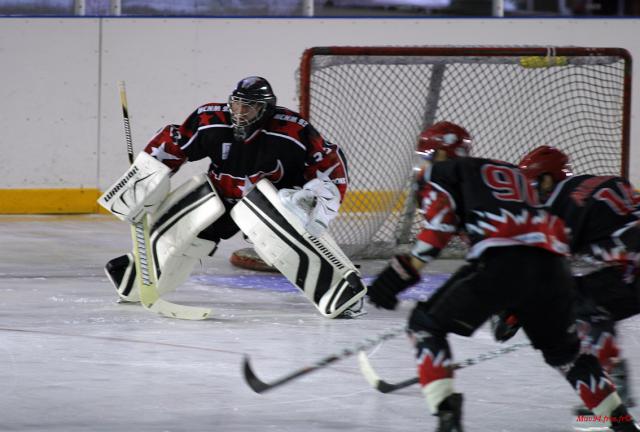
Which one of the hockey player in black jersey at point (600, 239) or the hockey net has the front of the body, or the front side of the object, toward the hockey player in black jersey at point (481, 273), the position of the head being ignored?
the hockey net

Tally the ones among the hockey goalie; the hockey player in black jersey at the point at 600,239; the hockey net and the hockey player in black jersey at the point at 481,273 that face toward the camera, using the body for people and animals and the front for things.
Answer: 2

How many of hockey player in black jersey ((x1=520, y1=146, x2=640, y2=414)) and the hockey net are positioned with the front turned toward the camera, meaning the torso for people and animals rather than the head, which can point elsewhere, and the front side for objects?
1

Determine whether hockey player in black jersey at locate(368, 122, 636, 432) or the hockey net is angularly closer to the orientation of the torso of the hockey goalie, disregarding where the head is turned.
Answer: the hockey player in black jersey

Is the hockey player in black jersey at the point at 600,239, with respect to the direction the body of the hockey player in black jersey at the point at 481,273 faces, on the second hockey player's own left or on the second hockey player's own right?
on the second hockey player's own right

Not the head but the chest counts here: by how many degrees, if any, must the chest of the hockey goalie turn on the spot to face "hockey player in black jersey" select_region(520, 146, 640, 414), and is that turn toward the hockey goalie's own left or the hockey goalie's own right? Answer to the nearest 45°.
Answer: approximately 45° to the hockey goalie's own left

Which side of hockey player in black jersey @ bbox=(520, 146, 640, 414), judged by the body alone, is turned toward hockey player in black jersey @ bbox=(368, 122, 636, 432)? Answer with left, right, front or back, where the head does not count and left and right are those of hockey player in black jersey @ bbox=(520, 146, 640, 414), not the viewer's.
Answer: left

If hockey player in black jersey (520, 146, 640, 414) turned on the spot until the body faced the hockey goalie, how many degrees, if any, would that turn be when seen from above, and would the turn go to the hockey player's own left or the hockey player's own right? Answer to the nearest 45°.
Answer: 0° — they already face them

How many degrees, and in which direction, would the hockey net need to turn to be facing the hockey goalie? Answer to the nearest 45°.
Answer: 0° — it already faces them

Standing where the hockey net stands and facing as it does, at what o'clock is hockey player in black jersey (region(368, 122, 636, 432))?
The hockey player in black jersey is roughly at 12 o'clock from the hockey net.

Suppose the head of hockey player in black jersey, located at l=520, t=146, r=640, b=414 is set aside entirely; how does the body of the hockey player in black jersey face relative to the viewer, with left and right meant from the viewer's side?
facing away from the viewer and to the left of the viewer
